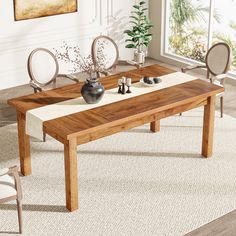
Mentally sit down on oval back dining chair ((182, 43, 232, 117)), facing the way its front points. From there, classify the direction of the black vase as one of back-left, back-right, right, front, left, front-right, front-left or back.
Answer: front

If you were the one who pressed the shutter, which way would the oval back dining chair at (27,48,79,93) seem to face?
facing the viewer and to the right of the viewer

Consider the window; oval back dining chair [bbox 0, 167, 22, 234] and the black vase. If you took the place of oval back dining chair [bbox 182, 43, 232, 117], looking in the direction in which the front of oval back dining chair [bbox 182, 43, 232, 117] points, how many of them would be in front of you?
2

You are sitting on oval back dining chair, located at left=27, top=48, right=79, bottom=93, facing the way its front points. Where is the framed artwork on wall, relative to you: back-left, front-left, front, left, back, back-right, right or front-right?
back-left

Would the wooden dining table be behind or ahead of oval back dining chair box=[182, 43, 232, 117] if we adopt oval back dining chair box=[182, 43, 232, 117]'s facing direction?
ahead

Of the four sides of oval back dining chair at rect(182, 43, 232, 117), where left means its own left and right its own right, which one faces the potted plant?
right

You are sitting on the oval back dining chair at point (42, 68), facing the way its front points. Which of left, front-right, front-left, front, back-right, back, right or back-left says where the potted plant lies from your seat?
left

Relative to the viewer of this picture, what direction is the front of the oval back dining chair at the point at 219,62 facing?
facing the viewer and to the left of the viewer

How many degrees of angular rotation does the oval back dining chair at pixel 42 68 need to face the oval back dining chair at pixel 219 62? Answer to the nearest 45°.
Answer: approximately 45° to its left

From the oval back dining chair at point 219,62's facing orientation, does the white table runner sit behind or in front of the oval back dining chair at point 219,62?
in front

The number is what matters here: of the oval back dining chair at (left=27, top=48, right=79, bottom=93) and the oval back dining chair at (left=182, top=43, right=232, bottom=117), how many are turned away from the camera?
0
